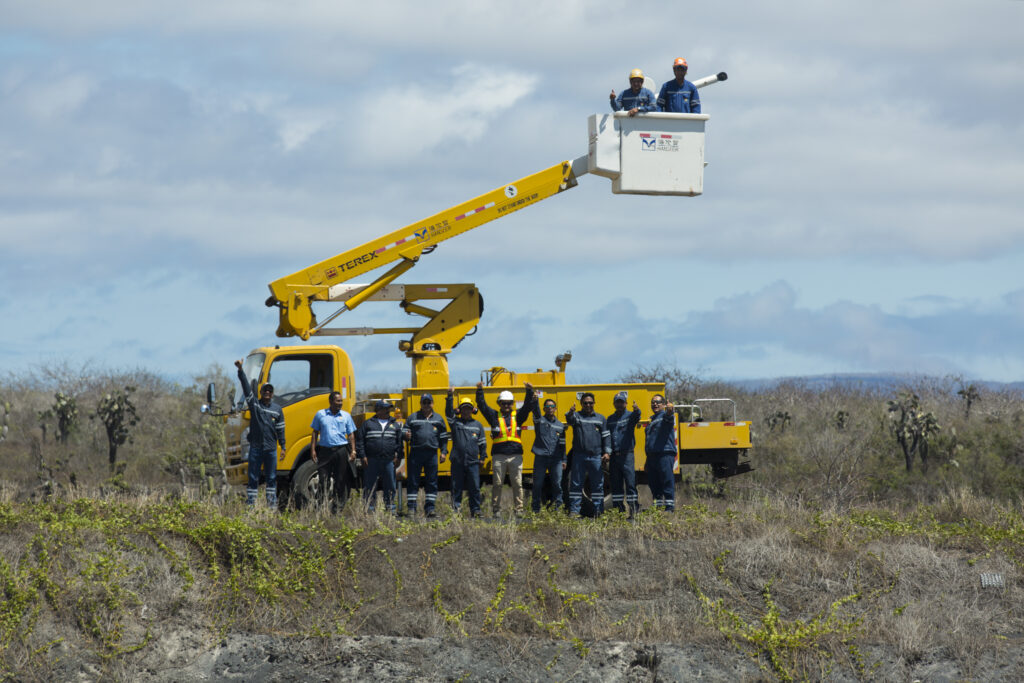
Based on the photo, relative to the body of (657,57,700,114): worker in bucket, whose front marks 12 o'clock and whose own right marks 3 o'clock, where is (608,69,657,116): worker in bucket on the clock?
(608,69,657,116): worker in bucket is roughly at 2 o'clock from (657,57,700,114): worker in bucket.

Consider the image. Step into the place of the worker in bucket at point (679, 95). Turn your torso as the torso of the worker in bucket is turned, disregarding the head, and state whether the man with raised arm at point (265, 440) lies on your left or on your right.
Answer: on your right

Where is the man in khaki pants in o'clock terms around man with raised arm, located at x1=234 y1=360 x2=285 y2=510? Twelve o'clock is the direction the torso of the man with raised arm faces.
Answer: The man in khaki pants is roughly at 9 o'clock from the man with raised arm.

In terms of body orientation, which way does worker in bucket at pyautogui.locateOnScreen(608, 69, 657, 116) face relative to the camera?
toward the camera

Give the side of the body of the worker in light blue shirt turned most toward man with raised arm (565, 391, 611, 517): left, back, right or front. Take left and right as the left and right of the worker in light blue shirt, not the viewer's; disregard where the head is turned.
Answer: left

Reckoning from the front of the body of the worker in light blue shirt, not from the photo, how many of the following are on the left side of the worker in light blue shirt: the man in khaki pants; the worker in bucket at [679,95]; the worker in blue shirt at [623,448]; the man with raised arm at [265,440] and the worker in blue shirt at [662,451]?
4

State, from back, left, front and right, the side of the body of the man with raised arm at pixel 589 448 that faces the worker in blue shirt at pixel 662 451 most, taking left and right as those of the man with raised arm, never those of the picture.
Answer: left

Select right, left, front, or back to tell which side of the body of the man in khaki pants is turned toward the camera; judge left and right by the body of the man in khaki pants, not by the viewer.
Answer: front

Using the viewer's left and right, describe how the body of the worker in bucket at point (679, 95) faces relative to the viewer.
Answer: facing the viewer

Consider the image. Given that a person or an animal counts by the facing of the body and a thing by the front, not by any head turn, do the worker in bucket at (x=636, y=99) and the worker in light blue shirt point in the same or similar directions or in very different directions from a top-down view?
same or similar directions
